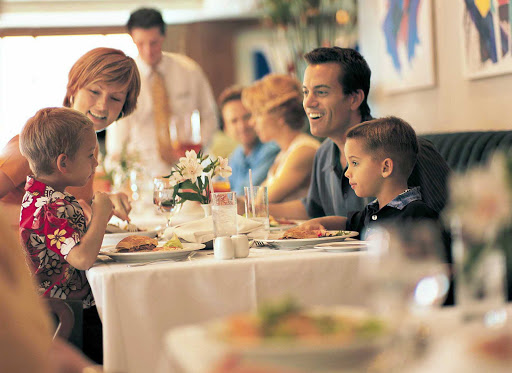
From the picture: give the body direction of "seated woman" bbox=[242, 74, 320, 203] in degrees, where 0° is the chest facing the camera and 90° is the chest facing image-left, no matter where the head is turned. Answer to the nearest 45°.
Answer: approximately 90°

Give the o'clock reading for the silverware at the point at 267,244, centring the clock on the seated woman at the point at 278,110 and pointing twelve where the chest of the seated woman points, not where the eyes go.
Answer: The silverware is roughly at 9 o'clock from the seated woman.

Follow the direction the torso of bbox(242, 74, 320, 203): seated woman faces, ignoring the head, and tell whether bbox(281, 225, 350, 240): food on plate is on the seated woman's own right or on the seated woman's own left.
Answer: on the seated woman's own left

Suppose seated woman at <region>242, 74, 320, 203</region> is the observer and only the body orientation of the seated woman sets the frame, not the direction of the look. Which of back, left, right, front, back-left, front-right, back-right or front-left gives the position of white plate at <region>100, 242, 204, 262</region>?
left

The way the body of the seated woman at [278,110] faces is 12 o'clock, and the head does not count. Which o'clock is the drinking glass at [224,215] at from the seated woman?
The drinking glass is roughly at 9 o'clock from the seated woman.

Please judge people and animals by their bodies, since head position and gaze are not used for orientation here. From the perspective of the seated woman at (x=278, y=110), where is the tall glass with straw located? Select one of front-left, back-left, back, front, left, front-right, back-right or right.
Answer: left

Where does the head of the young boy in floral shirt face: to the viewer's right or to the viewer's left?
to the viewer's right

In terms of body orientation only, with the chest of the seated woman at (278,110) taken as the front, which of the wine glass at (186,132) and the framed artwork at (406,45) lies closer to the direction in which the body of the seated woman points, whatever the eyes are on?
the wine glass

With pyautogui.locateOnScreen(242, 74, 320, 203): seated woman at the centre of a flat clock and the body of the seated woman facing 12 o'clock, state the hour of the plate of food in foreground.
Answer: The plate of food in foreground is roughly at 9 o'clock from the seated woman.

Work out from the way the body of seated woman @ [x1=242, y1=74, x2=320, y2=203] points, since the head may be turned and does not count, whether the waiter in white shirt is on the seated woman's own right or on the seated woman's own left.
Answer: on the seated woman's own right

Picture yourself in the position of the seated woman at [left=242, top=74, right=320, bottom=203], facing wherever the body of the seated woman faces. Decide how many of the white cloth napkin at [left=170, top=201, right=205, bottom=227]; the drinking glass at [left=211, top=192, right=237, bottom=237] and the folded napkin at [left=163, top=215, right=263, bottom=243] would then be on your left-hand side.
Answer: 3

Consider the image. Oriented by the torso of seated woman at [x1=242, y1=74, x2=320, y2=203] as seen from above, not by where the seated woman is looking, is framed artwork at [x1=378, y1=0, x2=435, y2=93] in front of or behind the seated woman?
behind

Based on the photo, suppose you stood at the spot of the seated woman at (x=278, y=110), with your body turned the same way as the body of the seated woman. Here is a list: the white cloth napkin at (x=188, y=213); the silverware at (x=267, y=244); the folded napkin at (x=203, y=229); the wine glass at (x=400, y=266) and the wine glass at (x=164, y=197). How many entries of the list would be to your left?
5

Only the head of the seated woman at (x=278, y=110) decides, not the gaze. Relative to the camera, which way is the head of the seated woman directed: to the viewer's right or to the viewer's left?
to the viewer's left

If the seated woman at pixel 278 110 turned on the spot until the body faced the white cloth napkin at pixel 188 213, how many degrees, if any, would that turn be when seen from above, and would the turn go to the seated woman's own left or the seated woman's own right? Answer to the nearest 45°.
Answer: approximately 90° to the seated woman's own left

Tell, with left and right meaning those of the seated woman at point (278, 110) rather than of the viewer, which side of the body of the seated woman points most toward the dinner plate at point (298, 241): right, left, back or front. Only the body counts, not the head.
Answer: left
